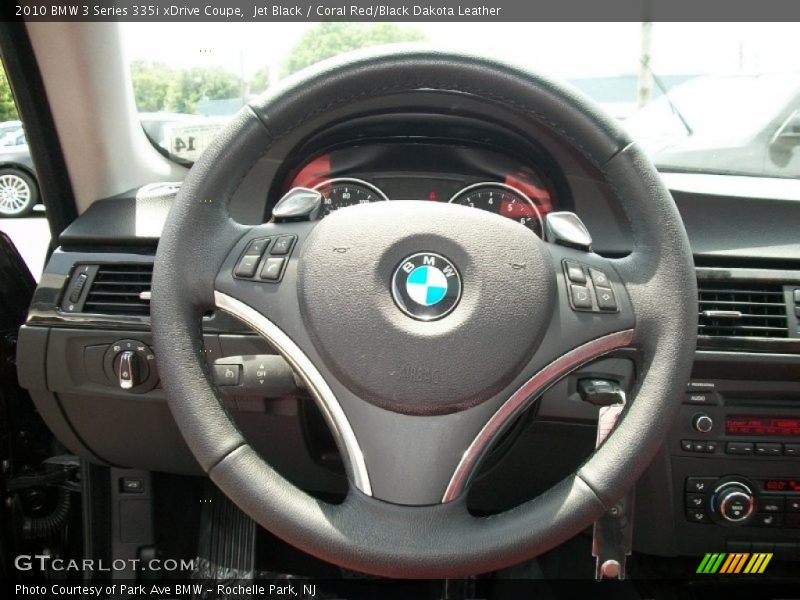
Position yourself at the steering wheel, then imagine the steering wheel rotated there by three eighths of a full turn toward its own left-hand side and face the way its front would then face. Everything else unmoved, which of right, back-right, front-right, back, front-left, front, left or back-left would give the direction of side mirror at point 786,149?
front

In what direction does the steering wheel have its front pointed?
toward the camera
